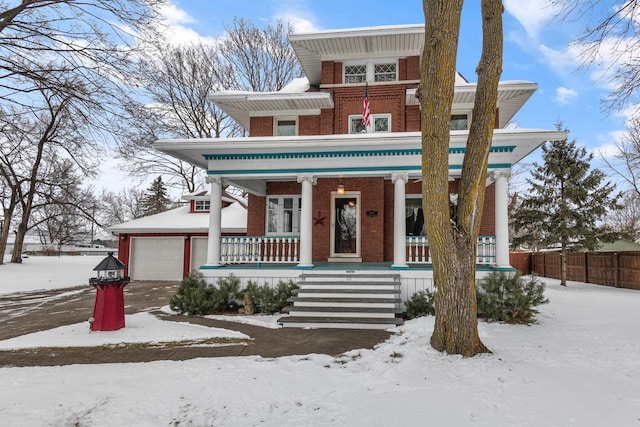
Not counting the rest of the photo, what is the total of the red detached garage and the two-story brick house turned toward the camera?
2

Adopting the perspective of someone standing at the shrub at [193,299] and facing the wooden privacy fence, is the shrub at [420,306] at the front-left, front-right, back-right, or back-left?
front-right

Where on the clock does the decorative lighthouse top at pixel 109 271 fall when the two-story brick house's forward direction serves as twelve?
The decorative lighthouse top is roughly at 1 o'clock from the two-story brick house.

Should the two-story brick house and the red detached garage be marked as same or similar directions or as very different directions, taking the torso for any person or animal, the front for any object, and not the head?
same or similar directions

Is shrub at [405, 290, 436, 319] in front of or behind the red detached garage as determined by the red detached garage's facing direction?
in front

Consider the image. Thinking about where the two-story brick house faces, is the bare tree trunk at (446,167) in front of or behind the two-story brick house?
in front

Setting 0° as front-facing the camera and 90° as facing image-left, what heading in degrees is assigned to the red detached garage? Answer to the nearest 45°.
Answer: approximately 0°

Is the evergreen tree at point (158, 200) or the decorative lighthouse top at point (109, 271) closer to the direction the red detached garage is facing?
the decorative lighthouse top

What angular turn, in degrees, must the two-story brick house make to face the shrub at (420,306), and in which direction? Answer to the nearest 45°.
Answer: approximately 45° to its left

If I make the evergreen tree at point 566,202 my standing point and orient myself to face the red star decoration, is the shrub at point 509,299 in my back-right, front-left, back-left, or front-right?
front-left

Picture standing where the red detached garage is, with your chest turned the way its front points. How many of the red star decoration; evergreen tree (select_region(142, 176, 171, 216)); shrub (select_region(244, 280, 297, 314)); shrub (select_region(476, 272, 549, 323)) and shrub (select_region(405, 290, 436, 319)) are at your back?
1

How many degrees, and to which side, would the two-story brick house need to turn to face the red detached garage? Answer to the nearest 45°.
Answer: approximately 135° to its right

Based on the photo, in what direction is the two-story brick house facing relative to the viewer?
toward the camera

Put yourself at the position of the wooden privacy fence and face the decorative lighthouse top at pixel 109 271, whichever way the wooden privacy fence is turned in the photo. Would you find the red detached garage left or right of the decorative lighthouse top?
right
